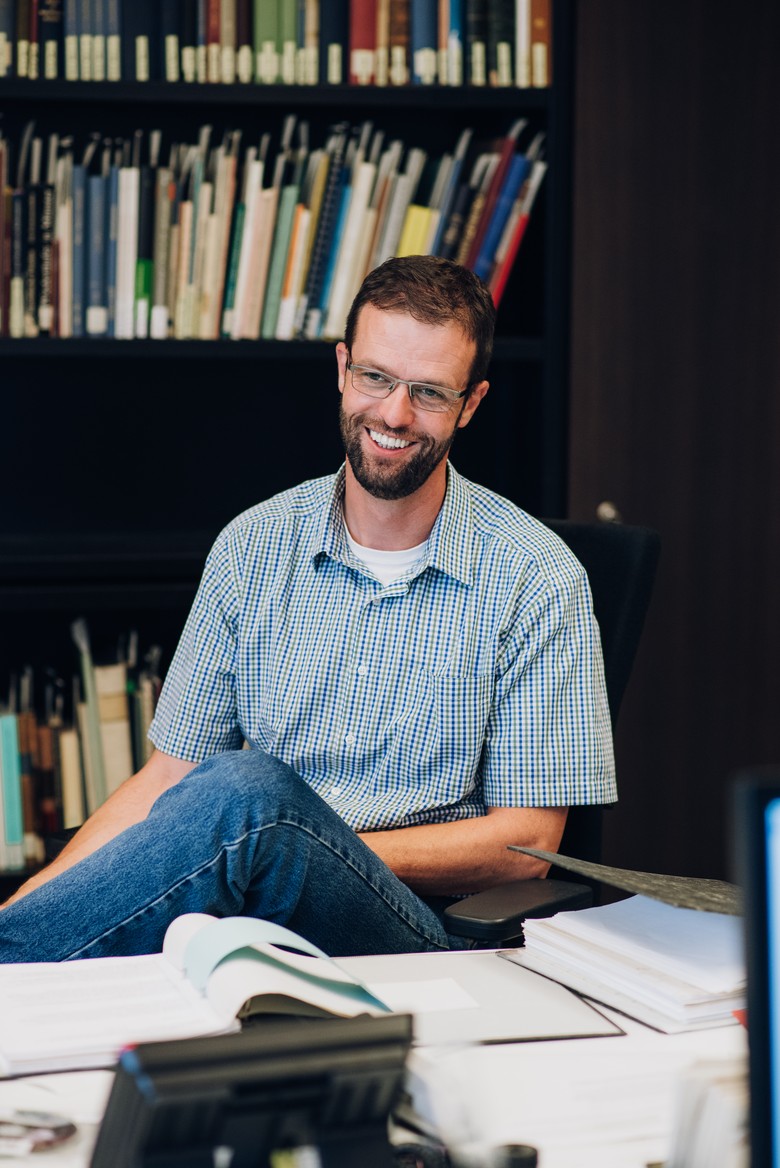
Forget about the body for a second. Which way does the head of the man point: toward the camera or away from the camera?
toward the camera

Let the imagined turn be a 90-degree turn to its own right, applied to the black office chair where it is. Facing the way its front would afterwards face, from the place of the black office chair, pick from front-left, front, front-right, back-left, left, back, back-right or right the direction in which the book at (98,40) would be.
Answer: front

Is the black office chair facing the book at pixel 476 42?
no

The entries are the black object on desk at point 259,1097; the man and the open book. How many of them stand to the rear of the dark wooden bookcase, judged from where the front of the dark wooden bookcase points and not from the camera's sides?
0

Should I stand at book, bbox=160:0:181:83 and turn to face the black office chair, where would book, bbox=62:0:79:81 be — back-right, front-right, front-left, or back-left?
back-right

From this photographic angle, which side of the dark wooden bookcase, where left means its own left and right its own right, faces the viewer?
front

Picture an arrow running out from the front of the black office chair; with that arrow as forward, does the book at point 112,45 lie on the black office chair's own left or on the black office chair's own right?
on the black office chair's own right

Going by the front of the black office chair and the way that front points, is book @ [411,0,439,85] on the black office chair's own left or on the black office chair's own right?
on the black office chair's own right

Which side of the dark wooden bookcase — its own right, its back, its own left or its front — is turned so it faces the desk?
front

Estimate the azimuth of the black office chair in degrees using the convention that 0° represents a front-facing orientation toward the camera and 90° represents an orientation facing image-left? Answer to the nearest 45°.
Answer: approximately 45°

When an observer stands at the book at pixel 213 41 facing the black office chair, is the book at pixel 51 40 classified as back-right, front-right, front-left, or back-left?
back-right

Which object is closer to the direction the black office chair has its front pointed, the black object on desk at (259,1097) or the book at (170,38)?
the black object on desk

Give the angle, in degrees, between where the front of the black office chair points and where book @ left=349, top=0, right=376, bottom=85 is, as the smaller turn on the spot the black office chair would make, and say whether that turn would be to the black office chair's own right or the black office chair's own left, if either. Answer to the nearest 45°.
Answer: approximately 90° to the black office chair's own right

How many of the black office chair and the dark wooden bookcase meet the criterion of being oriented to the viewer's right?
0

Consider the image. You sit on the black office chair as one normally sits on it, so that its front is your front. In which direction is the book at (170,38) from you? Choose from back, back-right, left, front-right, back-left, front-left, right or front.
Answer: right
